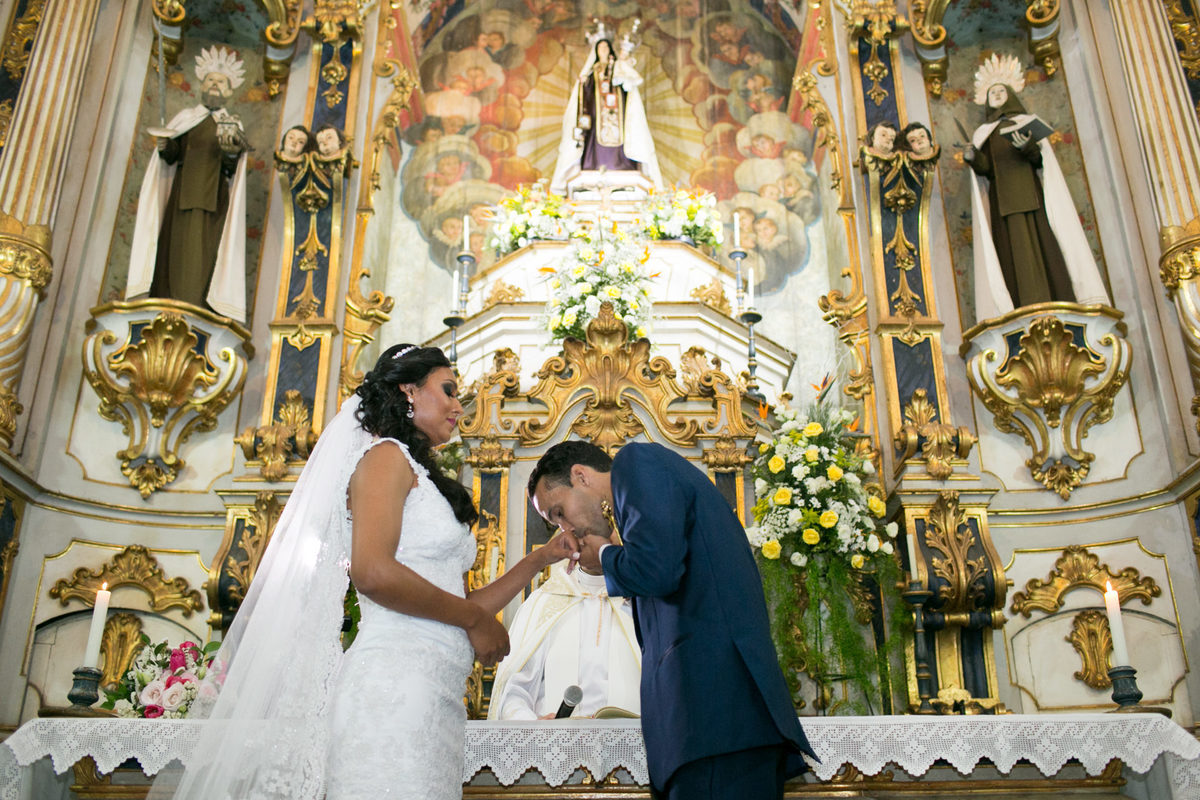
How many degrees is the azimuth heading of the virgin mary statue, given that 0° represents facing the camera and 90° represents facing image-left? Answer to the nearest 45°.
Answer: approximately 0°

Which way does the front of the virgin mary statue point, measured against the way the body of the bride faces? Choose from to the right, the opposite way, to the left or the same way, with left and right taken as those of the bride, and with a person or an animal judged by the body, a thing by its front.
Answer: to the right

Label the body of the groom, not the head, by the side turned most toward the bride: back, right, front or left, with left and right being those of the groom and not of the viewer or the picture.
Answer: front

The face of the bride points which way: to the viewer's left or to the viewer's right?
to the viewer's right

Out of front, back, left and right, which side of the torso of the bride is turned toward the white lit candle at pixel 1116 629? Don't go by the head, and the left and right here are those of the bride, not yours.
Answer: front

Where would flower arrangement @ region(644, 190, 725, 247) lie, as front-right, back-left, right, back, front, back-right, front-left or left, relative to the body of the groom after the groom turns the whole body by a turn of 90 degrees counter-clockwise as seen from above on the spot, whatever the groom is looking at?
back

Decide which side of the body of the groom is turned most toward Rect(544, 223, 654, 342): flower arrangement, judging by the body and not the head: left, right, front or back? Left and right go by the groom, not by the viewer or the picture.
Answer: right

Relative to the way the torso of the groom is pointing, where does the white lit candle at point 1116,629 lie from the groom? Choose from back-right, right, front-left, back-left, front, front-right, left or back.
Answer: back-right

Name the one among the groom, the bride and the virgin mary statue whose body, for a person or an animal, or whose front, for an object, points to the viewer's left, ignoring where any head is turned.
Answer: the groom

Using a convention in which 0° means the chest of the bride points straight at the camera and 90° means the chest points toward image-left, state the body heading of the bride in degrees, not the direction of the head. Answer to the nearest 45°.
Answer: approximately 270°

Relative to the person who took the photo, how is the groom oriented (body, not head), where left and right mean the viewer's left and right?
facing to the left of the viewer
